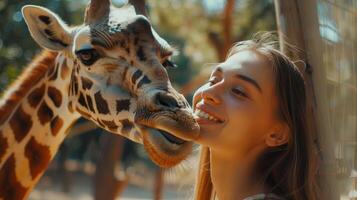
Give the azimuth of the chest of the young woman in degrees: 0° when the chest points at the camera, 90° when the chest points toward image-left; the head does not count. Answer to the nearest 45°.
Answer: approximately 45°

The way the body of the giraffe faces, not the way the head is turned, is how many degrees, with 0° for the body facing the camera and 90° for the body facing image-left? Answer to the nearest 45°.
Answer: approximately 315°

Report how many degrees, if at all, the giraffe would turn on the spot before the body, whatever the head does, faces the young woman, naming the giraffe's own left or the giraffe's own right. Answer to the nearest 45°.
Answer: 0° — it already faces them

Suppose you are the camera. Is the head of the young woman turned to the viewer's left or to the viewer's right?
to the viewer's left

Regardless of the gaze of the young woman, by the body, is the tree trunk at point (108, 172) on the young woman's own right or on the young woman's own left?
on the young woman's own right
